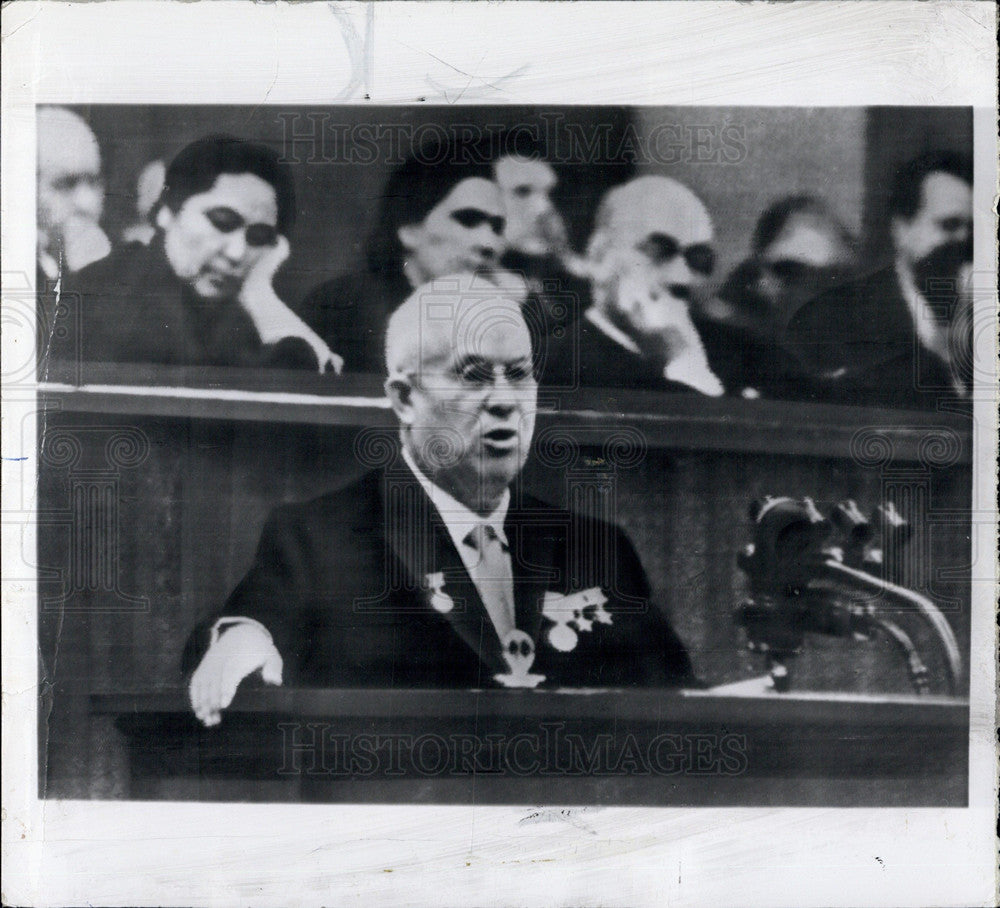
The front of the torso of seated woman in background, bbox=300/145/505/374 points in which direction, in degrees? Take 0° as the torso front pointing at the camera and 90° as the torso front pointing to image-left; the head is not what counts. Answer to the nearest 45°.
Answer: approximately 315°

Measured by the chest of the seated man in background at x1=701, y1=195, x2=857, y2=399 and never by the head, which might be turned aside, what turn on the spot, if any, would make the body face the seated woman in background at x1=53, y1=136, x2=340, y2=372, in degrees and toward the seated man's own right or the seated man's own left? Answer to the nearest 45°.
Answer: approximately 135° to the seated man's own right

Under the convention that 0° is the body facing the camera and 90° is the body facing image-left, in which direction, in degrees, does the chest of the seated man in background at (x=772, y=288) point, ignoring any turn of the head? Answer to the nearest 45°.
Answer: approximately 315°
